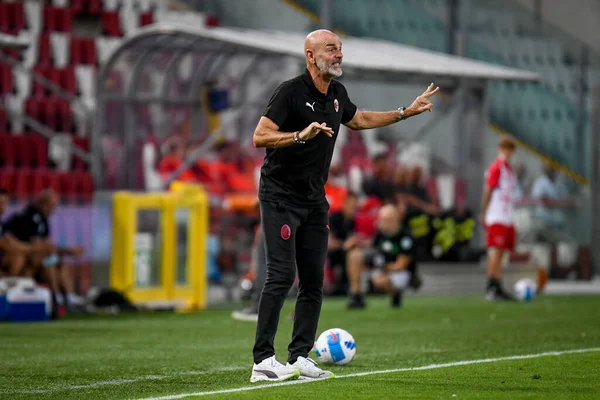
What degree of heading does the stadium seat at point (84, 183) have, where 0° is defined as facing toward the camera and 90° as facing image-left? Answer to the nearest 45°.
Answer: approximately 315°

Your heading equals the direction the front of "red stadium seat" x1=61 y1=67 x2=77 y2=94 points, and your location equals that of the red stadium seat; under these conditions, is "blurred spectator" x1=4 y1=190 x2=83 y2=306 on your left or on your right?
on your right

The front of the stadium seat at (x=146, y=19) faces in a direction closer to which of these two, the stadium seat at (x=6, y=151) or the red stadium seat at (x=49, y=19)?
the stadium seat

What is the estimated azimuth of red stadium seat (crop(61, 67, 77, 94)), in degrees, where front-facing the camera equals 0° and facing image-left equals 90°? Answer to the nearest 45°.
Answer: approximately 315°

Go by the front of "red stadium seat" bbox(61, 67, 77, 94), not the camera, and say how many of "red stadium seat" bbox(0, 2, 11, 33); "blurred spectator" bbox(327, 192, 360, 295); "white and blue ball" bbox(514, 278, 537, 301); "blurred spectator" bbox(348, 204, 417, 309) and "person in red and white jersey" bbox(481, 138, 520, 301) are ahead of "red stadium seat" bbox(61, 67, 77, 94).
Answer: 4

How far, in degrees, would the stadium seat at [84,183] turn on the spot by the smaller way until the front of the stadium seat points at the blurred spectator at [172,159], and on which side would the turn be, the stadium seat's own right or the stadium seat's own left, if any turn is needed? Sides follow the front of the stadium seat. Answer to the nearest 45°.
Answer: approximately 45° to the stadium seat's own left
